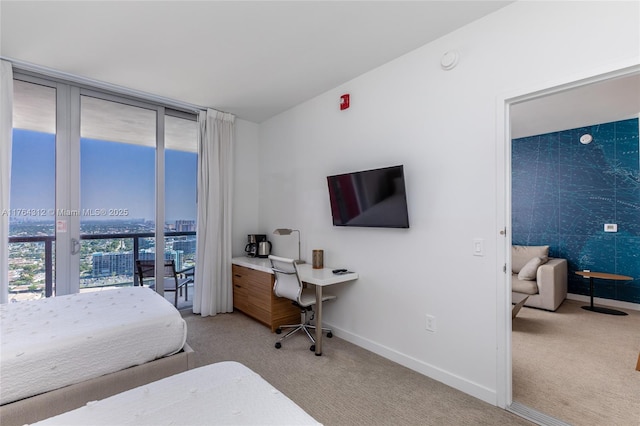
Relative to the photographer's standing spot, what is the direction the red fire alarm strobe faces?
facing the viewer and to the left of the viewer

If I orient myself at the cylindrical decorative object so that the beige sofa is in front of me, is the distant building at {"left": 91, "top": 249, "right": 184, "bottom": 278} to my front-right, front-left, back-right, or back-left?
back-left

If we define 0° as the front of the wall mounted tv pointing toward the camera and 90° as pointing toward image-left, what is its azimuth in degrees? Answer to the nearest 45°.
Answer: approximately 45°

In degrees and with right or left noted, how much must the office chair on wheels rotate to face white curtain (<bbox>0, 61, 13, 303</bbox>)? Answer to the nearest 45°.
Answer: approximately 135° to its left

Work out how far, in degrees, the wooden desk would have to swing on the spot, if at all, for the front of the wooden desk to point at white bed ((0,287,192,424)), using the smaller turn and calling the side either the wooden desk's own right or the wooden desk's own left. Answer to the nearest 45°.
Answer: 0° — it already faces it

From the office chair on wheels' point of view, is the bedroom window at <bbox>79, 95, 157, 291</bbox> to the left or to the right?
on its left

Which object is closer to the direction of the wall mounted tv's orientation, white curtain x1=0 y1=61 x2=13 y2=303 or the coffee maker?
the white curtain

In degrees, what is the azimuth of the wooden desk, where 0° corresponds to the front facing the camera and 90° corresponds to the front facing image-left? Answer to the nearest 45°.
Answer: approximately 45°

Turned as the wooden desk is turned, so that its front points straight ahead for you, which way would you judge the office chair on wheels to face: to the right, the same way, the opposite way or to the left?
the opposite way

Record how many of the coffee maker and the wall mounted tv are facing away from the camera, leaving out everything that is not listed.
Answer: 0

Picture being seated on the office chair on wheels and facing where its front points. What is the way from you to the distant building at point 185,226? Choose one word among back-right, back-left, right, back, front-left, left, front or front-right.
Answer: left

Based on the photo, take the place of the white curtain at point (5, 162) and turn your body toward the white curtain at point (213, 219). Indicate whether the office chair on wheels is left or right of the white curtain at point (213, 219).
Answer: right

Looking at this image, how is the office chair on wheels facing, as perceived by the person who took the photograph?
facing away from the viewer and to the right of the viewer

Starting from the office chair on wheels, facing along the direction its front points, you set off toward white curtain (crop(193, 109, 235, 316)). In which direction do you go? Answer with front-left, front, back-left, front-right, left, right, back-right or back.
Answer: left

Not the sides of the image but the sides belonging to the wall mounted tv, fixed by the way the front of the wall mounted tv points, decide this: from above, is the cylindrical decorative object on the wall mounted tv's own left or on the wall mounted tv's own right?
on the wall mounted tv's own right
